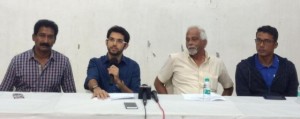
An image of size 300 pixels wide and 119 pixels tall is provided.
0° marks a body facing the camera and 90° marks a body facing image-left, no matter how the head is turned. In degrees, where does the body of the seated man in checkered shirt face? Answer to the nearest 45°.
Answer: approximately 0°

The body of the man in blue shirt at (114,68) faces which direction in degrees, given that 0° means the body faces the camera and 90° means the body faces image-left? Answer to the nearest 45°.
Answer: approximately 0°

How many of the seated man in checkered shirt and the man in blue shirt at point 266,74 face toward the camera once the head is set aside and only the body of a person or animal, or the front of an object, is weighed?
2

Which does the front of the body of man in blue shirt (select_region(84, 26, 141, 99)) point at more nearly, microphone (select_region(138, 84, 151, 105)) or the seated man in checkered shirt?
the microphone

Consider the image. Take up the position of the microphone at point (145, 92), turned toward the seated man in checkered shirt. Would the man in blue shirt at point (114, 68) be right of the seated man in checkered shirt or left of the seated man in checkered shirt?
right

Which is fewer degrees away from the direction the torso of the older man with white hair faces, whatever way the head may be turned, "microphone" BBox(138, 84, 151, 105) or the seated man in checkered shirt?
the microphone

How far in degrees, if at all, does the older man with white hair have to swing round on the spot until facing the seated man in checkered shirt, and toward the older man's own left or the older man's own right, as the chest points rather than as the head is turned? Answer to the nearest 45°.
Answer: approximately 90° to the older man's own right

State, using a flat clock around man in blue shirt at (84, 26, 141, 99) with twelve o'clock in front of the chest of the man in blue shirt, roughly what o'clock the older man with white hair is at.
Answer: The older man with white hair is roughly at 9 o'clock from the man in blue shirt.
